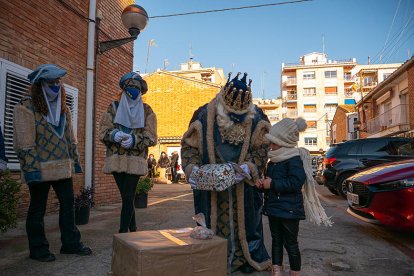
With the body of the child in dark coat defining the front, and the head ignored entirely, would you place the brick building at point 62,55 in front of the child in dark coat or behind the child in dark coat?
in front

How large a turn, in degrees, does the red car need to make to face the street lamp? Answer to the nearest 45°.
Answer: approximately 45° to its right

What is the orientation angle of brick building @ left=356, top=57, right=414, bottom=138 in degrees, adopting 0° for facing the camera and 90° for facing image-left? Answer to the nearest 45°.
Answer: approximately 45°

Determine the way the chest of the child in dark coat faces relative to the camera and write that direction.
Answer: to the viewer's left

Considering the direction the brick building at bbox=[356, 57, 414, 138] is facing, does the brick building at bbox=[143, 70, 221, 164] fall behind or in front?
in front

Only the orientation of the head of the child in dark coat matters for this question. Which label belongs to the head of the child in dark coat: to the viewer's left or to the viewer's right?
to the viewer's left
